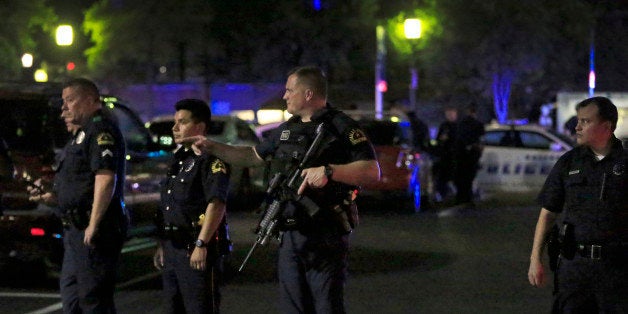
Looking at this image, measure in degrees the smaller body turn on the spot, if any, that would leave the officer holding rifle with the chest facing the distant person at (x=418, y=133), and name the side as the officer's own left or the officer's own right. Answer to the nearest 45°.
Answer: approximately 135° to the officer's own right

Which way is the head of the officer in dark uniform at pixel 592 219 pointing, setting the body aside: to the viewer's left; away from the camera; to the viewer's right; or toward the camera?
to the viewer's left

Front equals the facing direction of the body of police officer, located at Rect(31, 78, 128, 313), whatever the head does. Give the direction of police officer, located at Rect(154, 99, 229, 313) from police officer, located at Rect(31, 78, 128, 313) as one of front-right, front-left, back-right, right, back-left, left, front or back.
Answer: back-left

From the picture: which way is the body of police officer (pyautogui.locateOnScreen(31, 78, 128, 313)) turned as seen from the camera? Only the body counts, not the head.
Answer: to the viewer's left

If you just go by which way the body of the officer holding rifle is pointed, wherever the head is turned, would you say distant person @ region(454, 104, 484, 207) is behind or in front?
behind
